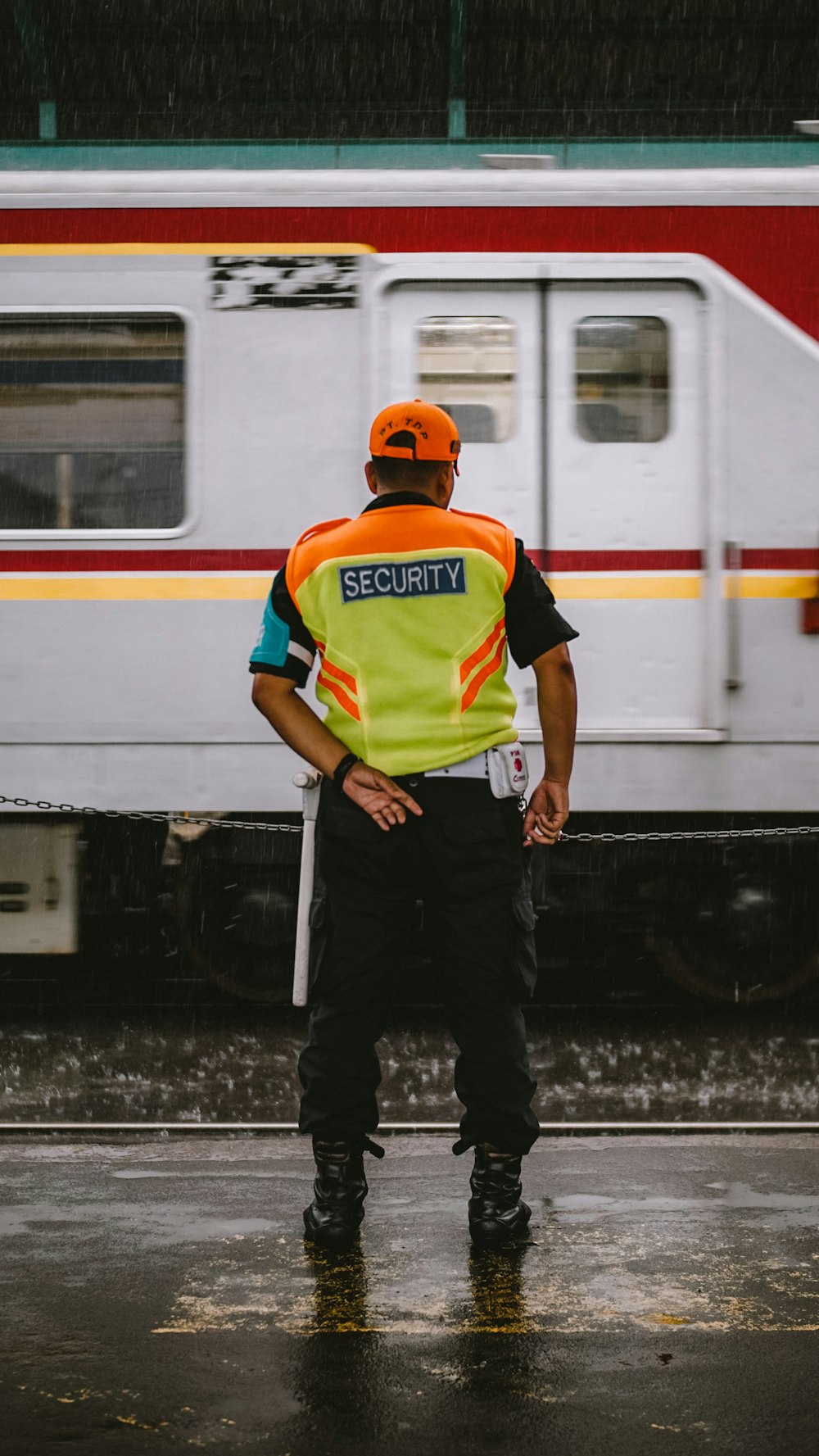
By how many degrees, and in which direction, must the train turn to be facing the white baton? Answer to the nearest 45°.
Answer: approximately 90° to its right

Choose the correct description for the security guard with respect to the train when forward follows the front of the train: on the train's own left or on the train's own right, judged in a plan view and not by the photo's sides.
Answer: on the train's own right

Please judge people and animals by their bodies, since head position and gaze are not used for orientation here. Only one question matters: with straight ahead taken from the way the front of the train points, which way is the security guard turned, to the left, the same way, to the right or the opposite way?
to the left

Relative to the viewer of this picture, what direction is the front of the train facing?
facing to the right of the viewer

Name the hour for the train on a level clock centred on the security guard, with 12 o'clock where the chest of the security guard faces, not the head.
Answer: The train is roughly at 12 o'clock from the security guard.

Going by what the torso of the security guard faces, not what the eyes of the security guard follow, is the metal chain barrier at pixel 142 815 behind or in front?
in front

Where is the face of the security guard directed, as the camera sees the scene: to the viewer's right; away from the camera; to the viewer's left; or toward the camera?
away from the camera

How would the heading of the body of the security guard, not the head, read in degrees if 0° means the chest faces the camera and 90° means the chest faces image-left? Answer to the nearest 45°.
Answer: approximately 180°
